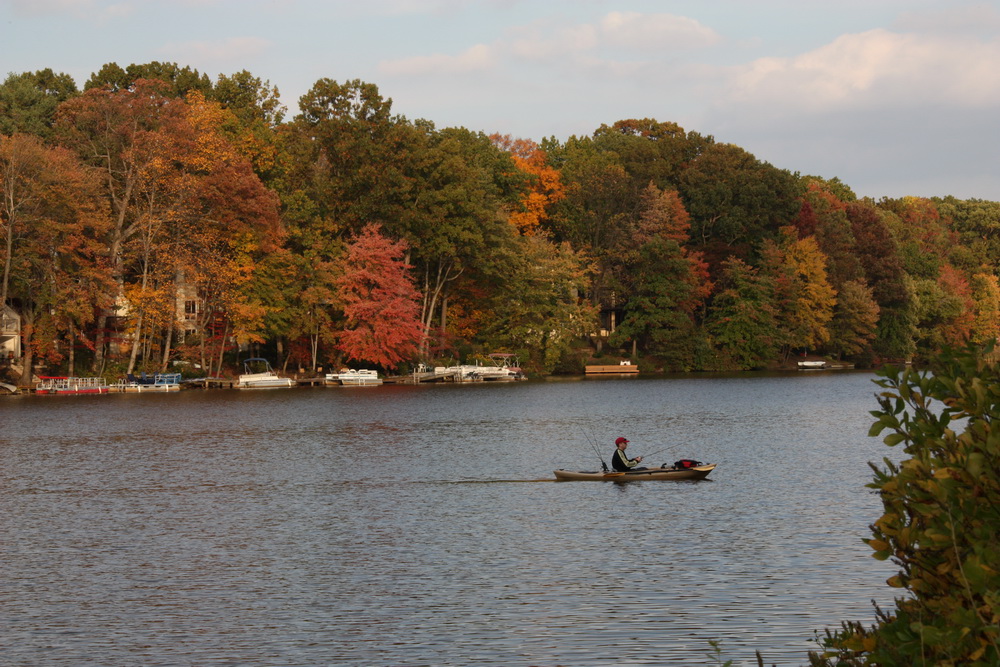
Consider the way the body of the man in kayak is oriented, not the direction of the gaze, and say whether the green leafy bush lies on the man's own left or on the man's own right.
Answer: on the man's own right

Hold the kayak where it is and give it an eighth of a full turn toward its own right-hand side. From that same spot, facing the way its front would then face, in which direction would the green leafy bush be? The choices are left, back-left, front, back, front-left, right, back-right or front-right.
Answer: front-right

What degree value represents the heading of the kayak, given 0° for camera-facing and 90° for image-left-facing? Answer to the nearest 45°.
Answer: approximately 270°

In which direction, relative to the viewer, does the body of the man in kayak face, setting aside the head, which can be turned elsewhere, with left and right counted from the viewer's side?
facing to the right of the viewer
